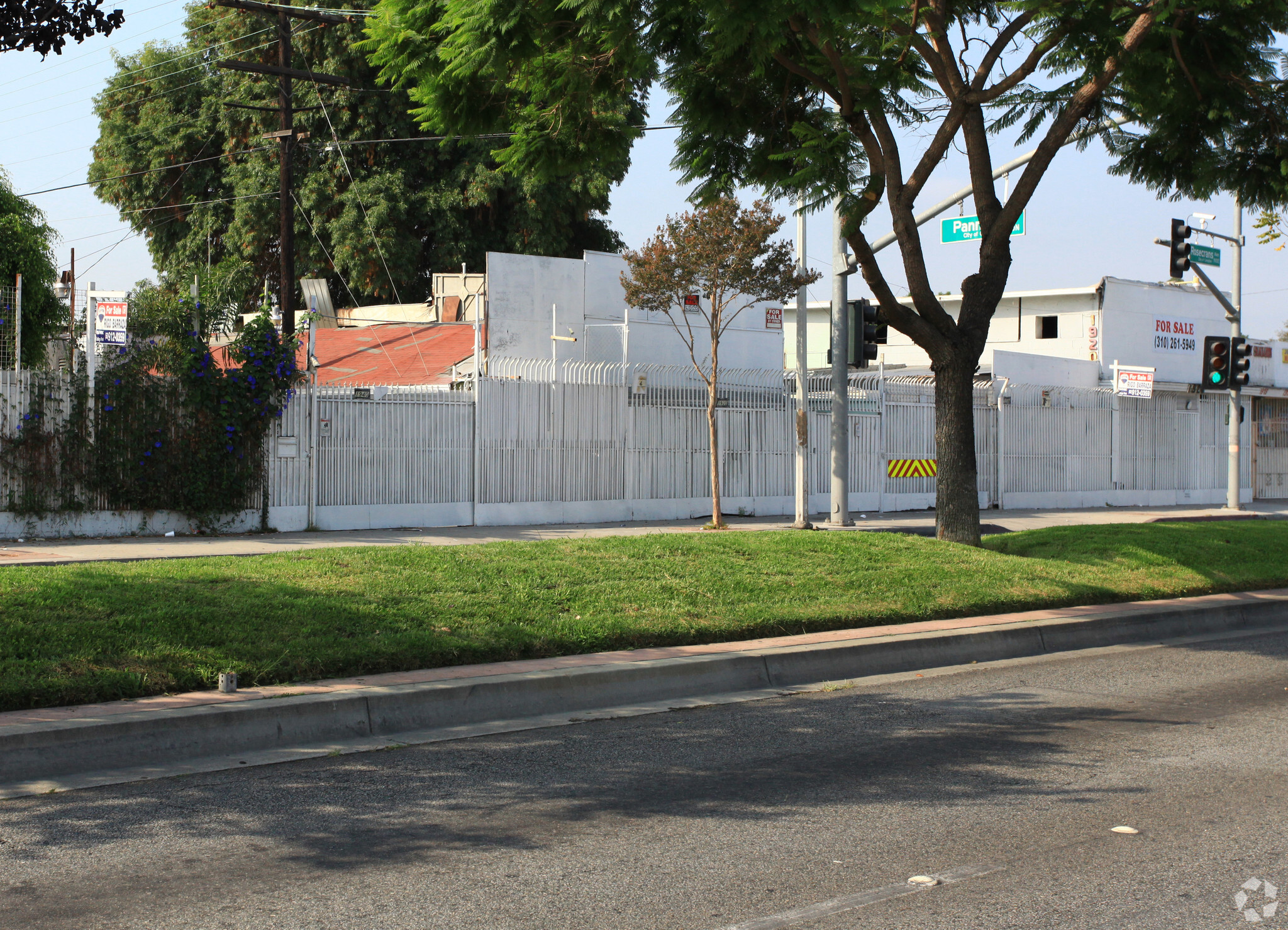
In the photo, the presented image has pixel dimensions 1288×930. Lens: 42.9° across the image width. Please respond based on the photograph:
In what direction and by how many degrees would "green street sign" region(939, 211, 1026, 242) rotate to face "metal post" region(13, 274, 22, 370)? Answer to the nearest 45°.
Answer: approximately 45° to its right

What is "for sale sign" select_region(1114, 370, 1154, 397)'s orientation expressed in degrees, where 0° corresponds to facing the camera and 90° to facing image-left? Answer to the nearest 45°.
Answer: approximately 0°

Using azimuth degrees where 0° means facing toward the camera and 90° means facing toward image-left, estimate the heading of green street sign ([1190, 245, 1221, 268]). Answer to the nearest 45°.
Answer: approximately 45°

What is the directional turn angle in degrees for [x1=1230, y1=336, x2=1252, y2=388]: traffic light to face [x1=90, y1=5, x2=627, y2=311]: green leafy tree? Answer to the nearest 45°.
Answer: approximately 135° to its right

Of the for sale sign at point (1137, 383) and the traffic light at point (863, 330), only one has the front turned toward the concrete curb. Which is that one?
the for sale sign
